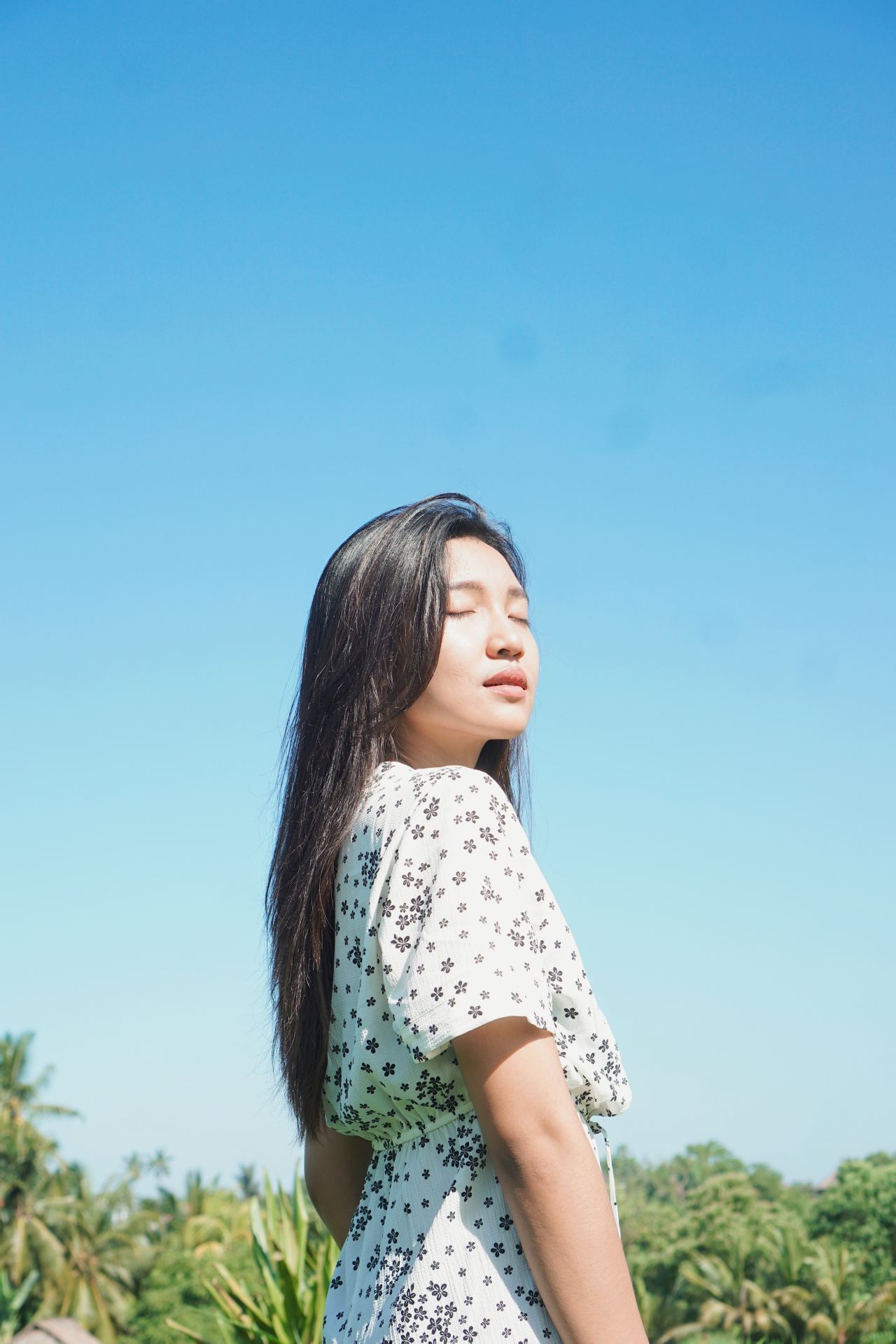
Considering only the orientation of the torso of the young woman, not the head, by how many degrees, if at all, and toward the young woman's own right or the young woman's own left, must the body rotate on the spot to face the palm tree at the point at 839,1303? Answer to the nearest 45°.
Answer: approximately 90° to the young woman's own left

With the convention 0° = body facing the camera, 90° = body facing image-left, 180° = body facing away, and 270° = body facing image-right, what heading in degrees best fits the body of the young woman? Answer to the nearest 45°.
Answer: approximately 270°

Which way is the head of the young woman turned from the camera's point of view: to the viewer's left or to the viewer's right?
to the viewer's right

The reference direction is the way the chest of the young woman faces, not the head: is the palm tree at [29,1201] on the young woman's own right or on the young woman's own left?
on the young woman's own left
